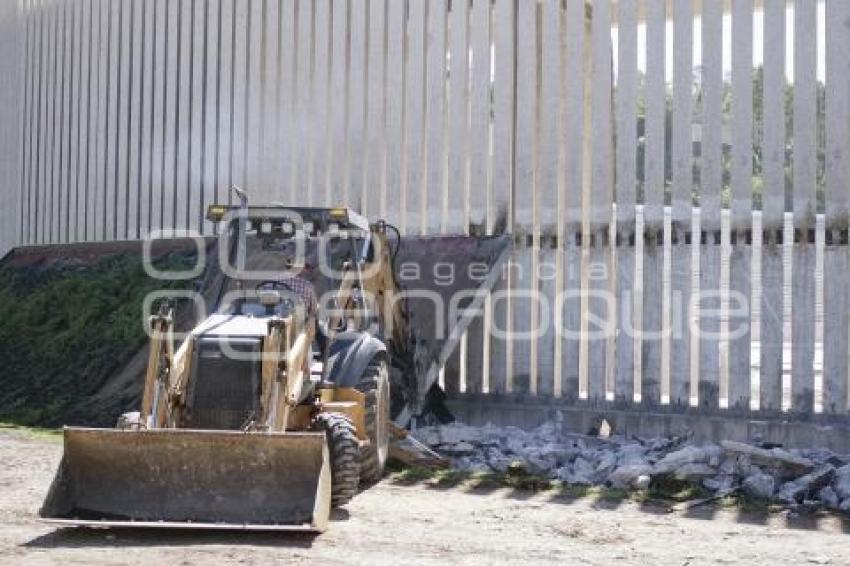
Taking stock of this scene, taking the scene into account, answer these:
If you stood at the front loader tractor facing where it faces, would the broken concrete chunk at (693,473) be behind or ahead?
behind

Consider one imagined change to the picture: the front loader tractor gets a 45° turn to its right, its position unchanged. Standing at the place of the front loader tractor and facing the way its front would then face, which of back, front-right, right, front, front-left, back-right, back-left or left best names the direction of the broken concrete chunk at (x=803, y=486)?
back

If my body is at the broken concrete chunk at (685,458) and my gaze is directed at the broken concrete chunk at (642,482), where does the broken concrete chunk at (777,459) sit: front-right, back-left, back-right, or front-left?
back-left

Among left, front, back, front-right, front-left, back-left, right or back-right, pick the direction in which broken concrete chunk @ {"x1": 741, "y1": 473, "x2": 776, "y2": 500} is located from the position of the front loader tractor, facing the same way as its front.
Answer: back-left

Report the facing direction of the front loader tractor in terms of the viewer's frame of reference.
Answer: facing the viewer and to the left of the viewer

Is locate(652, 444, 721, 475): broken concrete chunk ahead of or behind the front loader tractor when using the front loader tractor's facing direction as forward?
behind

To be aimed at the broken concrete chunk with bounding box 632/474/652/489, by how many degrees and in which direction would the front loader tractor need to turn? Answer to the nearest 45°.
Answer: approximately 135° to its left

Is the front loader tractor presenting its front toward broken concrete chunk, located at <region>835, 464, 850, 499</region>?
no

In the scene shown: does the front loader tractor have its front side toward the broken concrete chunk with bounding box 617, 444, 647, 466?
no

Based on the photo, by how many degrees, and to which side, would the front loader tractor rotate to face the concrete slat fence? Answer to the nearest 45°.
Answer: approximately 180°

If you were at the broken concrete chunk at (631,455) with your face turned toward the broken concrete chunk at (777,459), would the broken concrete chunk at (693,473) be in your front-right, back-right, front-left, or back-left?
front-right
